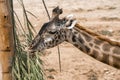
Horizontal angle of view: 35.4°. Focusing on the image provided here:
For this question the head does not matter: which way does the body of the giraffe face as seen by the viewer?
to the viewer's left
